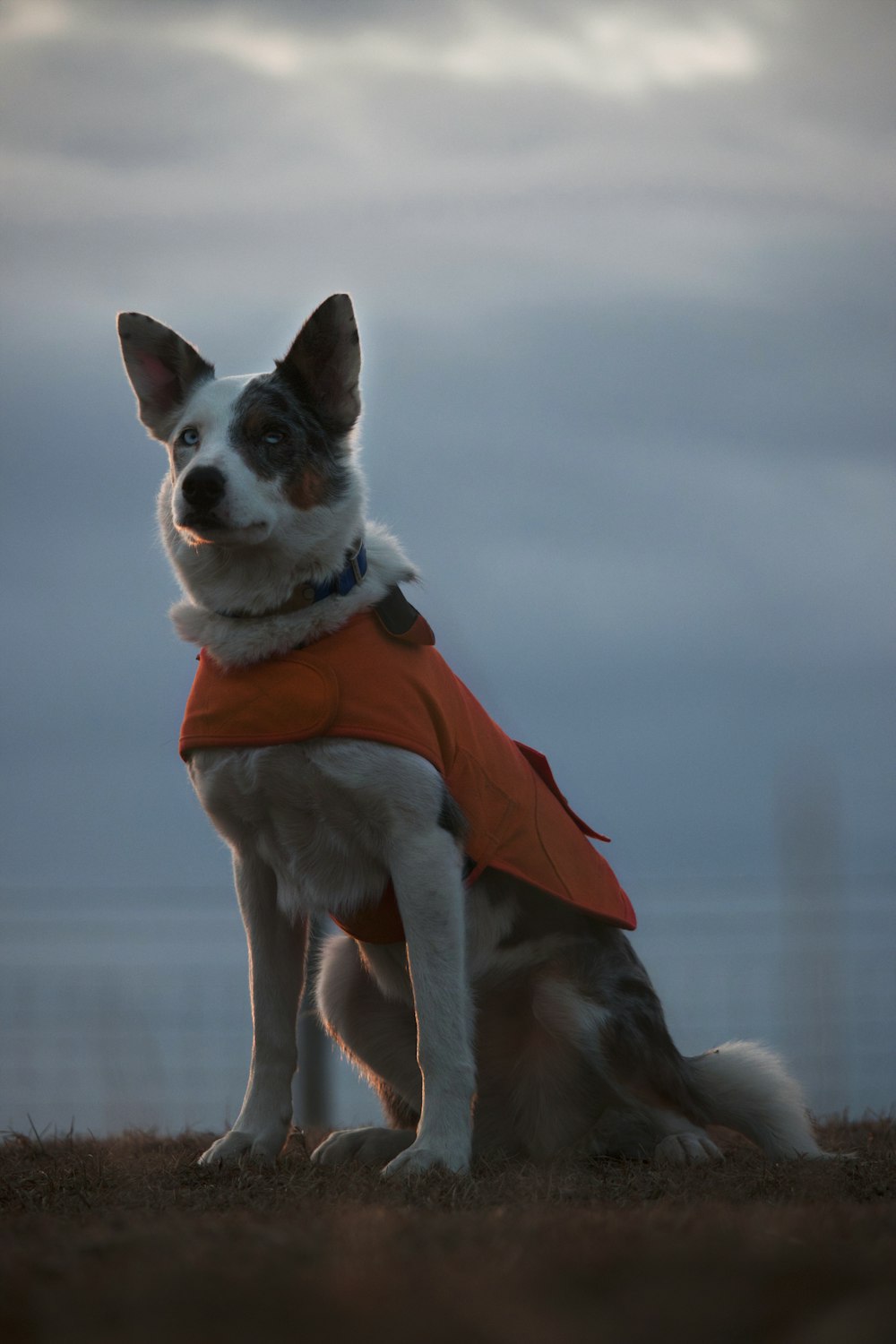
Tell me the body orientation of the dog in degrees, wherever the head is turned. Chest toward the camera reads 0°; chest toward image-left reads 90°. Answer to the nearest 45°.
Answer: approximately 45°
